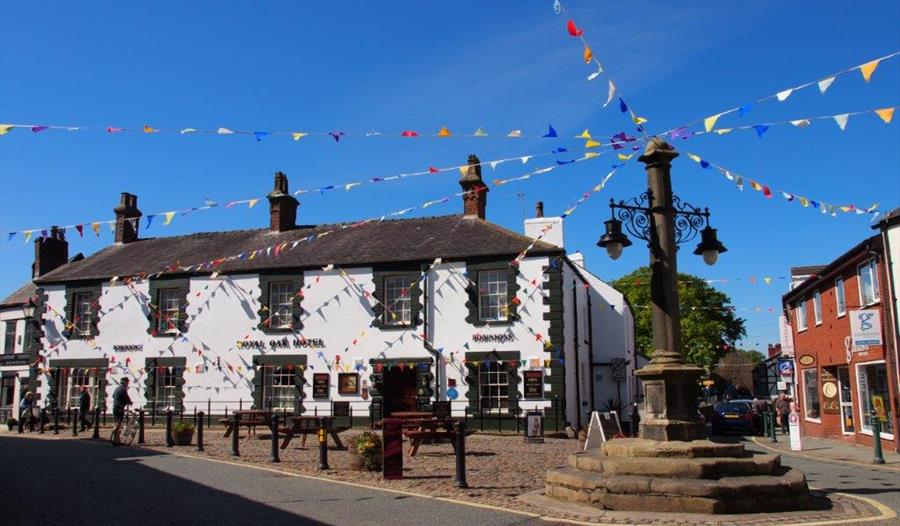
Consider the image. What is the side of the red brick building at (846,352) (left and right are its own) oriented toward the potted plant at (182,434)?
front

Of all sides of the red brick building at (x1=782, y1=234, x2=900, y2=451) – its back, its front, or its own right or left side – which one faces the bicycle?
front

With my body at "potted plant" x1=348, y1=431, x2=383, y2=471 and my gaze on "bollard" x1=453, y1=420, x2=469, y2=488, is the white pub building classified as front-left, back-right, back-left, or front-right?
back-left

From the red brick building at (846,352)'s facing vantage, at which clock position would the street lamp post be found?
The street lamp post is roughly at 11 o'clock from the red brick building.

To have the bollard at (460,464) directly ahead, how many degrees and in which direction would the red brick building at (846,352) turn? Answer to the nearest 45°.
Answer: approximately 45° to its left

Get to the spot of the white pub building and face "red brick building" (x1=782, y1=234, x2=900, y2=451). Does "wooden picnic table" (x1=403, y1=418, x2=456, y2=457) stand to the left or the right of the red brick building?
right

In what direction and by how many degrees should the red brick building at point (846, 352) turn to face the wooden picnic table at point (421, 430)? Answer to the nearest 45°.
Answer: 0° — it already faces it

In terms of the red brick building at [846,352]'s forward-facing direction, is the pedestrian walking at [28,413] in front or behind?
in front

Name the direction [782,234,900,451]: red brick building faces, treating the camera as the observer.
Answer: facing the viewer and to the left of the viewer

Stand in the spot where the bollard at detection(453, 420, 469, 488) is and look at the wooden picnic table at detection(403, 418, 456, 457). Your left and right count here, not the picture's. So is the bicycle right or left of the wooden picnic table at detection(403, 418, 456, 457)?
left

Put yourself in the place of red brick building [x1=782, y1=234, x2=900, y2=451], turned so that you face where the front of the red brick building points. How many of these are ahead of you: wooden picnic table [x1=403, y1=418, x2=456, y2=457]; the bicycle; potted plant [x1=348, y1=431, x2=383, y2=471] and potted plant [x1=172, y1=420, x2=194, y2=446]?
4
